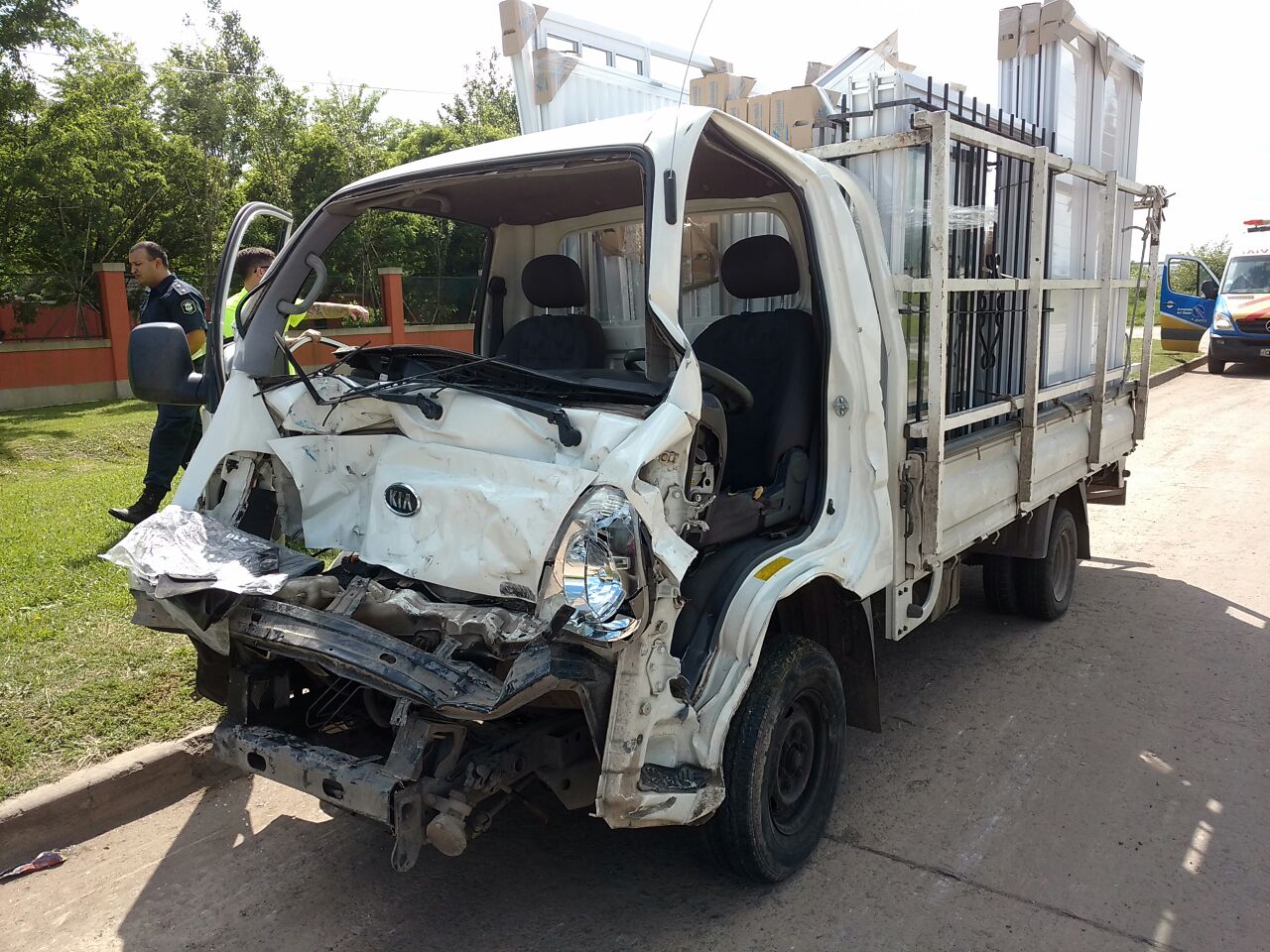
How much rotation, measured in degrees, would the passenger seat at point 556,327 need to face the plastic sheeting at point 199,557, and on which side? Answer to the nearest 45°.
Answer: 0° — it already faces it

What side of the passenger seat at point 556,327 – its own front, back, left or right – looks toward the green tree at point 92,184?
right

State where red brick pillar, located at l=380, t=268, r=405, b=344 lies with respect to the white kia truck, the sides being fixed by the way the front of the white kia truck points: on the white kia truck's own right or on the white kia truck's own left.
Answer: on the white kia truck's own right

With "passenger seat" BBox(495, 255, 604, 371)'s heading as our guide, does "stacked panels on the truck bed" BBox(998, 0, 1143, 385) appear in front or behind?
behind

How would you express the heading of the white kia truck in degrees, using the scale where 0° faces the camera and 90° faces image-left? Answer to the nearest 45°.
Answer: approximately 45°

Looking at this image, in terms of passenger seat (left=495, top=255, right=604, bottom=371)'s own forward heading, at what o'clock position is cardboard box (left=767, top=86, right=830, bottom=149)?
The cardboard box is roughly at 8 o'clock from the passenger seat.

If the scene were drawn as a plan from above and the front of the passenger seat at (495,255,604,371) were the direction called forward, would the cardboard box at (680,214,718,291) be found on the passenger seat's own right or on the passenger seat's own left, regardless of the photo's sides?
on the passenger seat's own left

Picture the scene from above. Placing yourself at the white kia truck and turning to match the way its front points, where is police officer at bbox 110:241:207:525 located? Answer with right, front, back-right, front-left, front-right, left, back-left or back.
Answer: right
